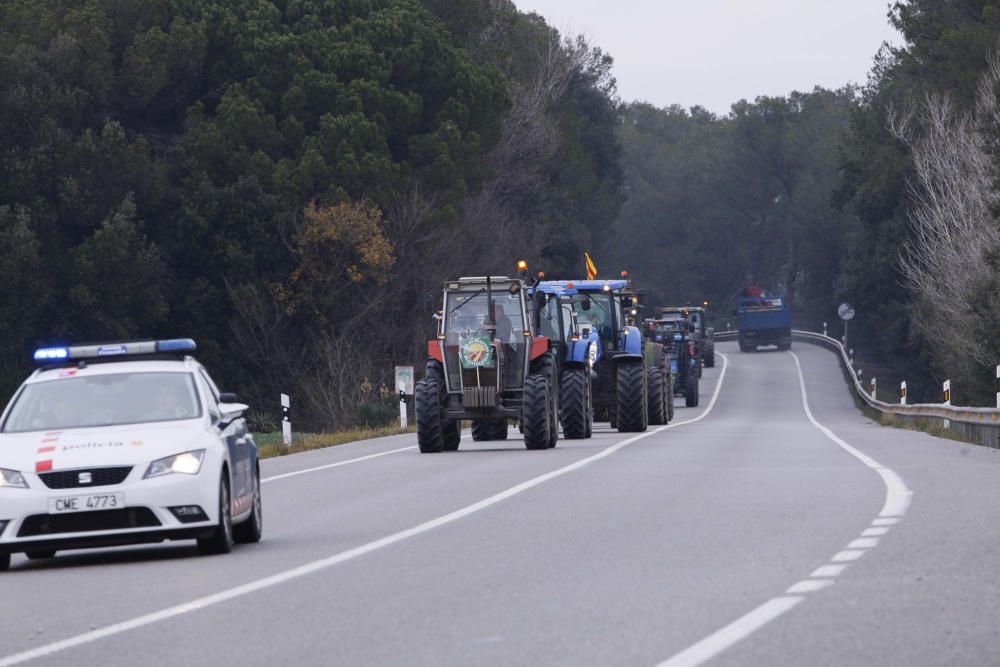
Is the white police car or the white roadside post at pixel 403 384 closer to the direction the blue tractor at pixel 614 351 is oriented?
the white police car

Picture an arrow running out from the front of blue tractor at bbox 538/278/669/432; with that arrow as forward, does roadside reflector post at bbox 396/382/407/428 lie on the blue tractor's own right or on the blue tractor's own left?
on the blue tractor's own right

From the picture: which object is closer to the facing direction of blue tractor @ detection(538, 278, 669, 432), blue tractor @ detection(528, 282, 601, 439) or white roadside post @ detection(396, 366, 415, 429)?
the blue tractor @ detection(528, 282, 601, 439)

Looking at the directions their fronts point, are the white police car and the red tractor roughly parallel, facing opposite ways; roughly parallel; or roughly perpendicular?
roughly parallel

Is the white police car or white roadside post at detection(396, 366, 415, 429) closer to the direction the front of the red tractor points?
the white police car

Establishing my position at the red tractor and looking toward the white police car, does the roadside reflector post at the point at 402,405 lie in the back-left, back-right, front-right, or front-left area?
back-right

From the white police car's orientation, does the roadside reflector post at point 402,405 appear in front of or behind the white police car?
behind

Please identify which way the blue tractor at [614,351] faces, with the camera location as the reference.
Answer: facing the viewer and to the left of the viewer

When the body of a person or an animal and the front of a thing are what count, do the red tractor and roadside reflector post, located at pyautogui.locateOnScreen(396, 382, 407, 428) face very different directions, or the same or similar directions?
same or similar directions

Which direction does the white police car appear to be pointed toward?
toward the camera

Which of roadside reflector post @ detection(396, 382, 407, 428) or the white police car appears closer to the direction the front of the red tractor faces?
the white police car

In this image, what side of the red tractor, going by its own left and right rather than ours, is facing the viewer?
front

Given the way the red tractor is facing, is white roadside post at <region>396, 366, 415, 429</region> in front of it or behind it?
behind
